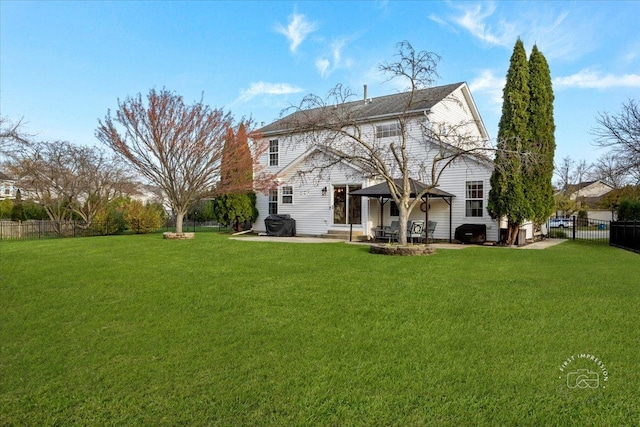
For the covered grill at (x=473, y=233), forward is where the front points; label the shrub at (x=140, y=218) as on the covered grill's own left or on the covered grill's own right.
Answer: on the covered grill's own right

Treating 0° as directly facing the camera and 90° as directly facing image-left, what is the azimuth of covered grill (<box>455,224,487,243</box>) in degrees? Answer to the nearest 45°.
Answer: approximately 0°

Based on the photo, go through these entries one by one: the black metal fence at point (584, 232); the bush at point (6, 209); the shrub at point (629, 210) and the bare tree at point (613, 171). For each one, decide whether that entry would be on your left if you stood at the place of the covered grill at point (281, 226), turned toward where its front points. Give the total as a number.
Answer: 3

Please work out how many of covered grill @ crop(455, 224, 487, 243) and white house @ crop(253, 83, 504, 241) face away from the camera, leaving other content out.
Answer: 1

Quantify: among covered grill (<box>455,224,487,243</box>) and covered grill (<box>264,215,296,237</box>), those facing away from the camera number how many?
0

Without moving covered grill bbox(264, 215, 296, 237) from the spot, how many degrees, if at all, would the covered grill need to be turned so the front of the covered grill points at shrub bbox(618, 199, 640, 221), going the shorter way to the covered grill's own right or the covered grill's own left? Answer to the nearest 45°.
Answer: approximately 90° to the covered grill's own left

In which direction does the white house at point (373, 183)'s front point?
away from the camera

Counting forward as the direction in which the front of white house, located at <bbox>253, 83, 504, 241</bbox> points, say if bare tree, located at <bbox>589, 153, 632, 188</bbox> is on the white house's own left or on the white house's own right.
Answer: on the white house's own right

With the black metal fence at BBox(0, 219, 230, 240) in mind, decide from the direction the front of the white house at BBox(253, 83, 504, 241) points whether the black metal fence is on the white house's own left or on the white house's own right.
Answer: on the white house's own left
